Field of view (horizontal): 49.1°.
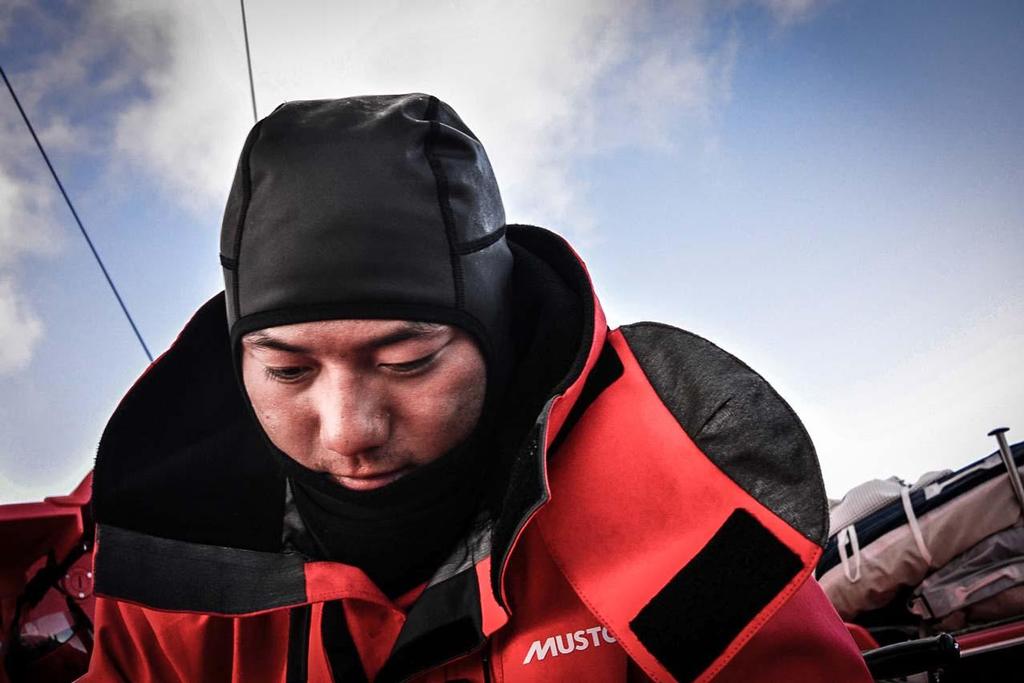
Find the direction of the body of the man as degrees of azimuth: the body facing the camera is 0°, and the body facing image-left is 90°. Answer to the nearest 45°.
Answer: approximately 0°
